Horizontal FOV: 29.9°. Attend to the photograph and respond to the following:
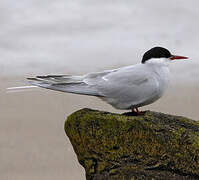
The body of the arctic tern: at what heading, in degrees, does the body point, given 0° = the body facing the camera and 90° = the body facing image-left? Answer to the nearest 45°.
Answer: approximately 270°
